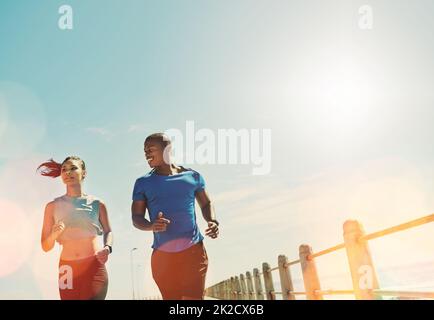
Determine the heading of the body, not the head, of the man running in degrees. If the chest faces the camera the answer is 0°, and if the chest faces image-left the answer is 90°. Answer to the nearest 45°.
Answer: approximately 0°

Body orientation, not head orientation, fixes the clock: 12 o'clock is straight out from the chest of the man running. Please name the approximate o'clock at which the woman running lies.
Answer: The woman running is roughly at 4 o'clock from the man running.

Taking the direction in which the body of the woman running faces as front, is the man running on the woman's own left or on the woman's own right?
on the woman's own left

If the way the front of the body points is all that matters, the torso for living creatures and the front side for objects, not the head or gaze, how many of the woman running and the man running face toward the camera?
2

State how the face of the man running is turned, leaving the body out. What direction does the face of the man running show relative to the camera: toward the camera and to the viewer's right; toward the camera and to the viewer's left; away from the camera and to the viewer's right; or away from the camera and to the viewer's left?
toward the camera and to the viewer's left

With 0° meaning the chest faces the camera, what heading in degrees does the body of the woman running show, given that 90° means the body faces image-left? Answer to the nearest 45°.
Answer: approximately 0°
